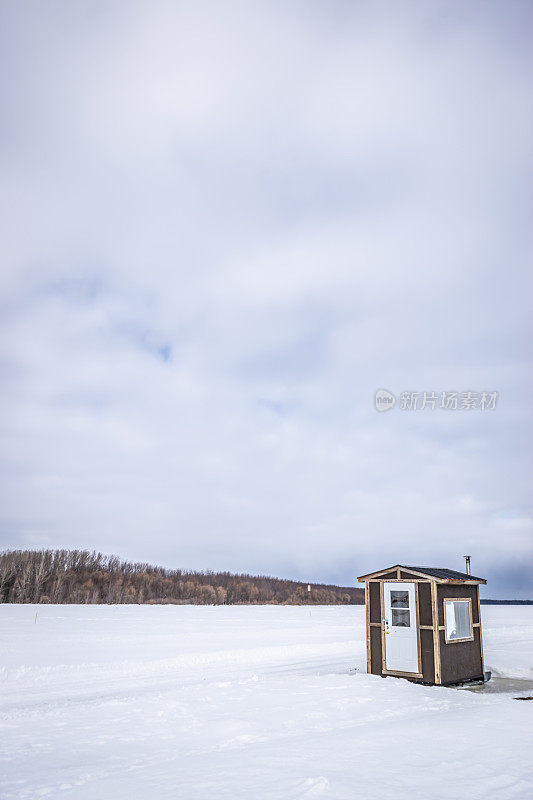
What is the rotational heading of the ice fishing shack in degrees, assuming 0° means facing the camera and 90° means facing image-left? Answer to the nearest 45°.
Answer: approximately 45°
